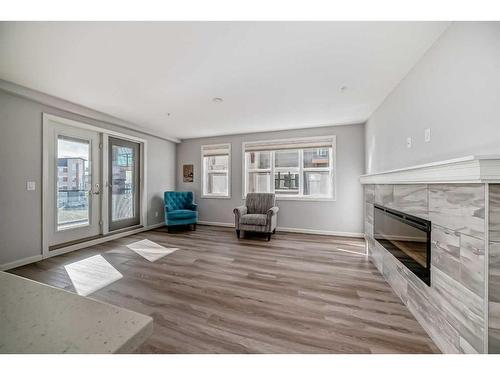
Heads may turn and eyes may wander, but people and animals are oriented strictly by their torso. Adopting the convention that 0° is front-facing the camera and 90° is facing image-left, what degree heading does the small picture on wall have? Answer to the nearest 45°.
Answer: approximately 0°

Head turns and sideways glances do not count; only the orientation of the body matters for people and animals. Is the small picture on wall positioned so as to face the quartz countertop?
yes

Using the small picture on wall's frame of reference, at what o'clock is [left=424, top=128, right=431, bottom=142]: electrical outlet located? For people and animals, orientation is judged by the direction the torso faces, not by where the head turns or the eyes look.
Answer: The electrical outlet is roughly at 11 o'clock from the small picture on wall.

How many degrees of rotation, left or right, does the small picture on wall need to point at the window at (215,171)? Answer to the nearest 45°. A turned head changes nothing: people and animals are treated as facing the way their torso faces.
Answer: approximately 45° to its left

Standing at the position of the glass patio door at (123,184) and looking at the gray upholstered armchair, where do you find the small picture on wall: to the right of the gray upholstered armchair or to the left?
left

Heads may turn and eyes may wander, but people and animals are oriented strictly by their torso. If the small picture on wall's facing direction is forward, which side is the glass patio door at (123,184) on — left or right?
on its right

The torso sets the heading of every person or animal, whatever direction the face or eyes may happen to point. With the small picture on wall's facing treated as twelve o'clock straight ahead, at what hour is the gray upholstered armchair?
The gray upholstered armchair is roughly at 11 o'clock from the small picture on wall.
